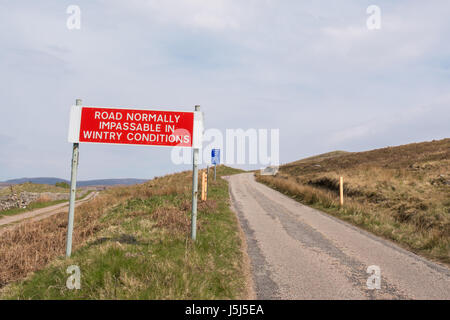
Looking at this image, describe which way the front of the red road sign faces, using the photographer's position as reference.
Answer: facing the viewer
